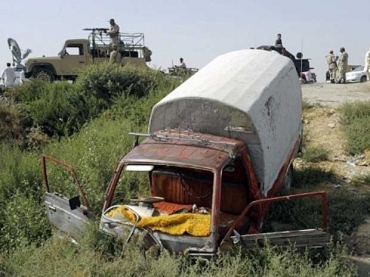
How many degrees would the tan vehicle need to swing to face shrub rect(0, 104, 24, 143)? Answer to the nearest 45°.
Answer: approximately 90° to its left

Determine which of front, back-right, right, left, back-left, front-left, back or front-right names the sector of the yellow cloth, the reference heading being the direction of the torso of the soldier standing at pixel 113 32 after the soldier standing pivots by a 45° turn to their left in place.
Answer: front-left

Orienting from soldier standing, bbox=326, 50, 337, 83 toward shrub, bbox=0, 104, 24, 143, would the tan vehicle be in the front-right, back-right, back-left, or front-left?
front-right

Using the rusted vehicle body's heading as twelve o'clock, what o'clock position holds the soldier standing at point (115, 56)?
The soldier standing is roughly at 4 o'clock from the rusted vehicle body.

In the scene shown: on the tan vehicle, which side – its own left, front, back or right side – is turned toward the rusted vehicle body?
left

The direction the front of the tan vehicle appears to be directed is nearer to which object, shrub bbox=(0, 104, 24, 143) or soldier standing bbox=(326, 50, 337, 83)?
the shrub

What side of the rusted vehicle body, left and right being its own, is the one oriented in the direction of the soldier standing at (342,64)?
back

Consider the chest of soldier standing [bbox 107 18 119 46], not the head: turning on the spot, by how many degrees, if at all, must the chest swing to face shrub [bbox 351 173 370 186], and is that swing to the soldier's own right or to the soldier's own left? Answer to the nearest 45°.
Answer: approximately 90° to the soldier's own left

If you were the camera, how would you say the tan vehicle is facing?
facing to the left of the viewer

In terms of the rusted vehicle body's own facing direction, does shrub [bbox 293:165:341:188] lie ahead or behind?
behind

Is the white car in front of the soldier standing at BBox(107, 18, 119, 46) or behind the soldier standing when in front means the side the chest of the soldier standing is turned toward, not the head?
behind
